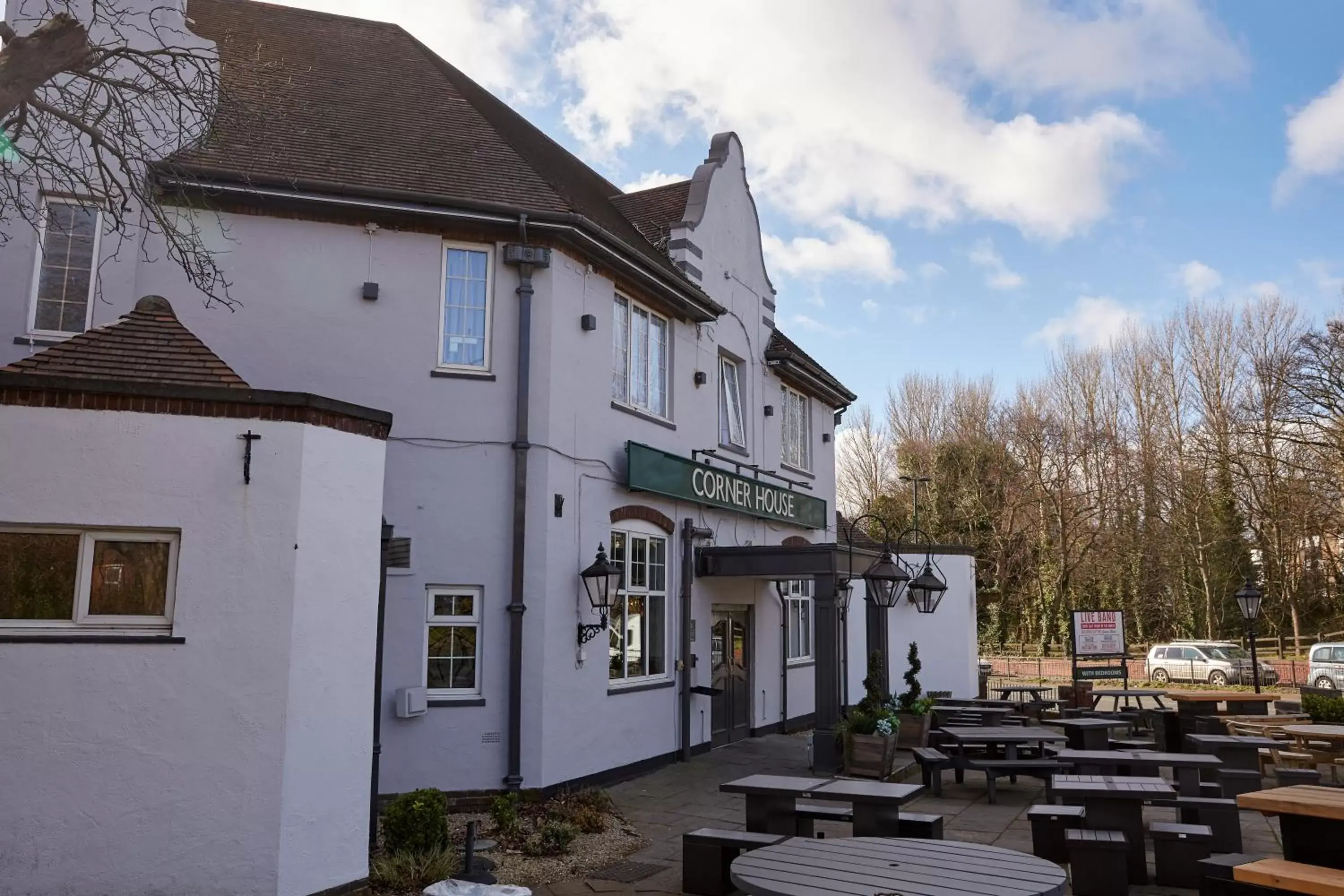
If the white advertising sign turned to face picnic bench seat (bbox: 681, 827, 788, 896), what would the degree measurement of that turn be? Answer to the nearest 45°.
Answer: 0° — it already faces it

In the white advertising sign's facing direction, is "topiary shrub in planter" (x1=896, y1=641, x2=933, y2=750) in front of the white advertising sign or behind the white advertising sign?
in front

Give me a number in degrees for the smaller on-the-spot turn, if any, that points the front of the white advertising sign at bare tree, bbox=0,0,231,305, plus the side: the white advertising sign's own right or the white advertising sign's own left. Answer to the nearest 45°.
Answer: approximately 45° to the white advertising sign's own right

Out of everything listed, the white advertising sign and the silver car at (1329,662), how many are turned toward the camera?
1

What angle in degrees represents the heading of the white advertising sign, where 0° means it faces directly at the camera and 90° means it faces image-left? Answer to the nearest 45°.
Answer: approximately 0°

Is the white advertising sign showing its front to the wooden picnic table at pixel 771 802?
yes

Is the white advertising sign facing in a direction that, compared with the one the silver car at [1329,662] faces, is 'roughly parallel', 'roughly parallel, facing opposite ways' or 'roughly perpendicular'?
roughly perpendicular

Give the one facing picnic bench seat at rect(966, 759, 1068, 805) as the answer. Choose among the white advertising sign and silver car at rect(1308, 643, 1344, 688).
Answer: the white advertising sign
